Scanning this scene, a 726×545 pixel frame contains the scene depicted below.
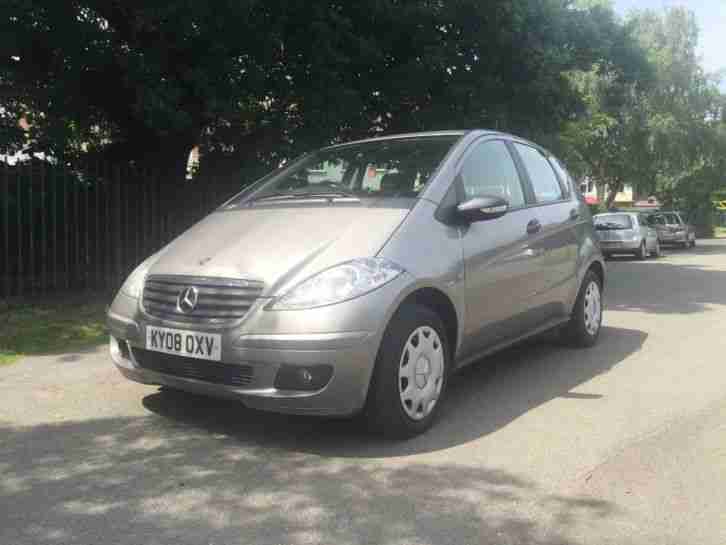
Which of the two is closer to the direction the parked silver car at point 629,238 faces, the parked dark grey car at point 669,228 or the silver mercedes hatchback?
the parked dark grey car

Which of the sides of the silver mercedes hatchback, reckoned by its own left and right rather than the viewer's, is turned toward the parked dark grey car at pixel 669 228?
back

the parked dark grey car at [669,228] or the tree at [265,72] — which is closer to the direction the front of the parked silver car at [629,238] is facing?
the parked dark grey car

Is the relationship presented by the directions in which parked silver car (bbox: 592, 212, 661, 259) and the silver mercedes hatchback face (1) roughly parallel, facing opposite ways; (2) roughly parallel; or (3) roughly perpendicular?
roughly parallel, facing opposite ways

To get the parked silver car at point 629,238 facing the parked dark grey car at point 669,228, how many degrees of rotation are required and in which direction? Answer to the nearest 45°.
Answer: approximately 45° to its left

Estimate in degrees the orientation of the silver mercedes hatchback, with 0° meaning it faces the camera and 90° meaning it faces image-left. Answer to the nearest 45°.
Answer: approximately 45°

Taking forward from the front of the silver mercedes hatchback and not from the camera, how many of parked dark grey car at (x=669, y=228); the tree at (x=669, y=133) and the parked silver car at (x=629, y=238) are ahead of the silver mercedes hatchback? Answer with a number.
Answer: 0

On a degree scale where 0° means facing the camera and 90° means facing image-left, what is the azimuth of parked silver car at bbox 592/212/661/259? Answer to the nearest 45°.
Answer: approximately 225°

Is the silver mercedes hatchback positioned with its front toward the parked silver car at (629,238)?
no

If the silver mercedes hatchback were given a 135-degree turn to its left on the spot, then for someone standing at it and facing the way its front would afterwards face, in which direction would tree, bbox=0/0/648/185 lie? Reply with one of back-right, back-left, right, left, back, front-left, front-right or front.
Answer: left
